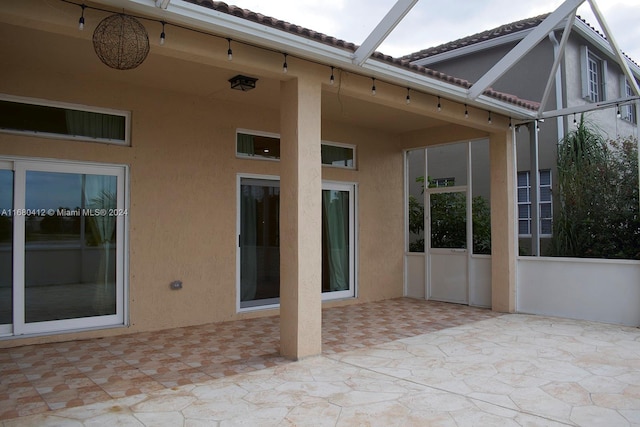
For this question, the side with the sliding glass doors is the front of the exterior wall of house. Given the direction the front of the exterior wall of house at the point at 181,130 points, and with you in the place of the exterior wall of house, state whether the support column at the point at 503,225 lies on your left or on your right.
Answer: on your left

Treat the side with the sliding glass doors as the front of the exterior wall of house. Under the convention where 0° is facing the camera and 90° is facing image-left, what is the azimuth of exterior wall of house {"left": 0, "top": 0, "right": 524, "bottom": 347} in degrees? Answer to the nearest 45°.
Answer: approximately 315°

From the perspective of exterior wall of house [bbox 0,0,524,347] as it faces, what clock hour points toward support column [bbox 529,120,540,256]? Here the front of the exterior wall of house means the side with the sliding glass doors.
The support column is roughly at 10 o'clock from the exterior wall of house.

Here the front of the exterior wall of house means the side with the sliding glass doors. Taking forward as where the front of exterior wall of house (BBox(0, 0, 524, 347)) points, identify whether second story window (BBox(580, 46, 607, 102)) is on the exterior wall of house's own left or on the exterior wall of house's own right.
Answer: on the exterior wall of house's own left
